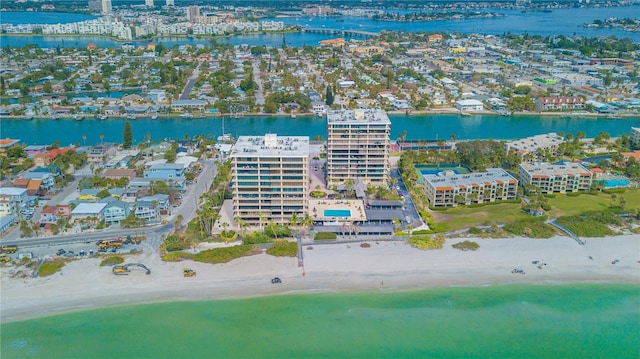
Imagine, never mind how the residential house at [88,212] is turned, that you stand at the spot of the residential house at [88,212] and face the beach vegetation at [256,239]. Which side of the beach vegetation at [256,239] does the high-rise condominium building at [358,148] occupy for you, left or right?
left

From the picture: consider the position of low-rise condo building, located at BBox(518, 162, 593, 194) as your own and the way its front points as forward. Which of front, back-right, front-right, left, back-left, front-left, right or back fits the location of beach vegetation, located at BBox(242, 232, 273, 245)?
front-right

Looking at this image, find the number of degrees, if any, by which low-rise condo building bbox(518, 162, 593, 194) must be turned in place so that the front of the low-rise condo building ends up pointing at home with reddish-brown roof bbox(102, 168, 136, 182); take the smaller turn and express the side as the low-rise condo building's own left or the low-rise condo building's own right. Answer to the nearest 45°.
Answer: approximately 90° to the low-rise condo building's own right

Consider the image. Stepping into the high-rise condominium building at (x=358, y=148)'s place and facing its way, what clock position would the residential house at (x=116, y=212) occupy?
The residential house is roughly at 2 o'clock from the high-rise condominium building.

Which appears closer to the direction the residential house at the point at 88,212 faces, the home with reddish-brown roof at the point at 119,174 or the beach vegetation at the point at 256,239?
the beach vegetation

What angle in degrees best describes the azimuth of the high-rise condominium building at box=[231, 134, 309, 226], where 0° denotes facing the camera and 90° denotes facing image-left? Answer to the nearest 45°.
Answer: approximately 0°

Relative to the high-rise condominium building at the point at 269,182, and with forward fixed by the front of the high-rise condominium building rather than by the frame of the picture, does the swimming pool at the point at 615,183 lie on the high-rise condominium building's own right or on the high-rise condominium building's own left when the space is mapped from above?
on the high-rise condominium building's own left

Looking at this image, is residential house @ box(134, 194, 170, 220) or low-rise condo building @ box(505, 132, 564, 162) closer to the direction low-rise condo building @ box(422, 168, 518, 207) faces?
the residential house

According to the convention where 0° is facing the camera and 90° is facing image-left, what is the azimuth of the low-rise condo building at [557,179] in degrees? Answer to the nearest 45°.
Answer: approximately 0°

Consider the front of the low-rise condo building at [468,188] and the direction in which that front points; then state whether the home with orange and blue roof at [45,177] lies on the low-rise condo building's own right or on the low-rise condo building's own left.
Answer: on the low-rise condo building's own right

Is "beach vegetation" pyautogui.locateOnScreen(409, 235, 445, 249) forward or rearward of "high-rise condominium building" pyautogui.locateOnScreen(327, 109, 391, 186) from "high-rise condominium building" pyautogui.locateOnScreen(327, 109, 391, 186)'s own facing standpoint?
forward

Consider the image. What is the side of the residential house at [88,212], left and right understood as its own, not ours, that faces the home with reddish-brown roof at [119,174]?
back
